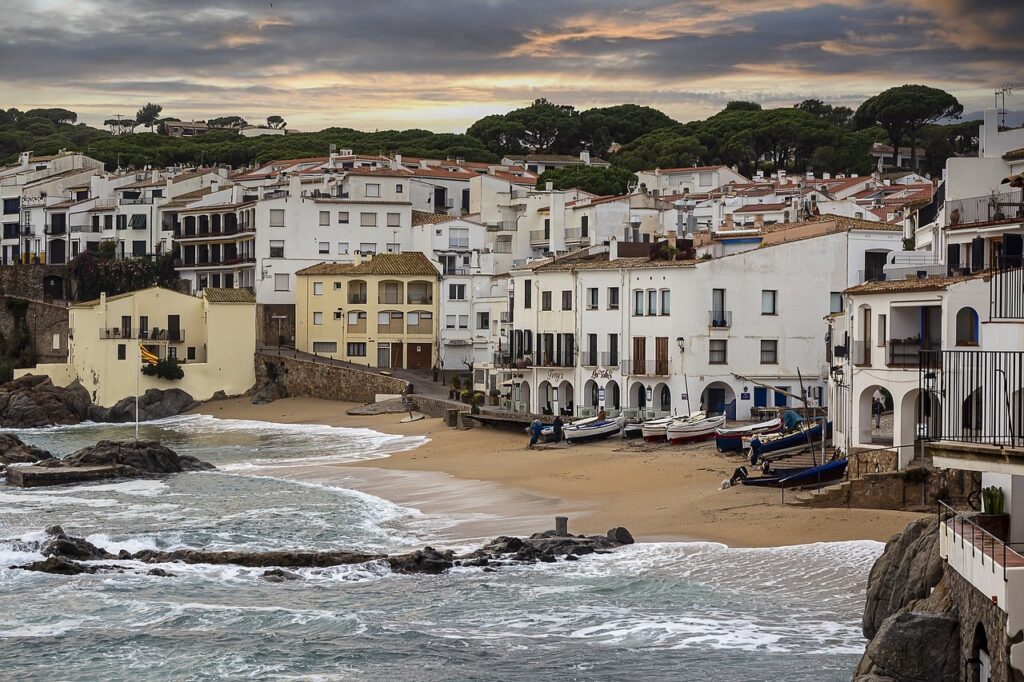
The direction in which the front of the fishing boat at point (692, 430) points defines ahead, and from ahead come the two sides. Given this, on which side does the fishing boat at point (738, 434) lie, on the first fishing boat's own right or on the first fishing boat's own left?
on the first fishing boat's own right

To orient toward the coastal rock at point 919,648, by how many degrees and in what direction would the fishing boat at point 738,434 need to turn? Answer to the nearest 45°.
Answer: approximately 90° to its right

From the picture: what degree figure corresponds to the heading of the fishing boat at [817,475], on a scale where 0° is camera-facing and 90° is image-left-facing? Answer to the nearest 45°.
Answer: approximately 270°

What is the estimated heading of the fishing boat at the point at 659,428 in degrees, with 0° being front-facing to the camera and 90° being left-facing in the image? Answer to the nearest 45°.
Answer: approximately 225°

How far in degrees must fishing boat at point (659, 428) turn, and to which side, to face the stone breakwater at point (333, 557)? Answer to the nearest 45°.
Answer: approximately 135° to its right

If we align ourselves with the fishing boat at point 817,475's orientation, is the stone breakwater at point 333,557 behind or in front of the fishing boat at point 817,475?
behind

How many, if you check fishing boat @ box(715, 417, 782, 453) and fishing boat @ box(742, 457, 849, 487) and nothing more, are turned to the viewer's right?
2

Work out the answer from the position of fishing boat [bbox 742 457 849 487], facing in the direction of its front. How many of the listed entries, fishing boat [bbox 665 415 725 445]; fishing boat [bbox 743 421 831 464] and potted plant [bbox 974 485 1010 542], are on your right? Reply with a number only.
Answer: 1

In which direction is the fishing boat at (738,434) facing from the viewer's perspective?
to the viewer's right

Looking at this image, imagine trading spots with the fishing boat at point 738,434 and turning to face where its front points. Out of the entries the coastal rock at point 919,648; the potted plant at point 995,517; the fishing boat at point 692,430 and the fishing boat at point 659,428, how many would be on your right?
2
